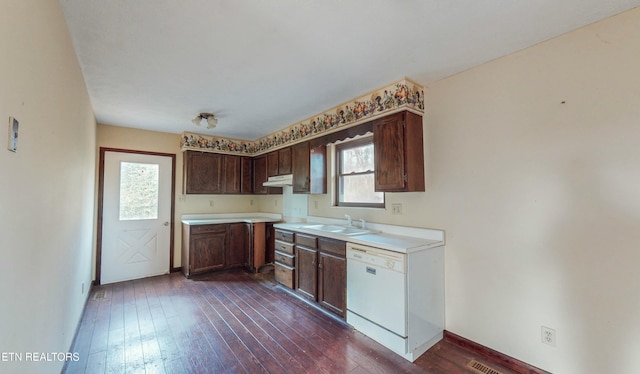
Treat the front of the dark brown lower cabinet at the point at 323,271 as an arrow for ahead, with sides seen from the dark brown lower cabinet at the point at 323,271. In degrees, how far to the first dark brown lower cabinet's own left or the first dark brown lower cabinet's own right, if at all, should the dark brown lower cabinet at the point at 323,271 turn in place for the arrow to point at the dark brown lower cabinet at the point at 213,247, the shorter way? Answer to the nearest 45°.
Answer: approximately 90° to the first dark brown lower cabinet's own right

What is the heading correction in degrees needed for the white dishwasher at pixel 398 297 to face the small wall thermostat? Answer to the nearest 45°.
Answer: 0° — it already faces it

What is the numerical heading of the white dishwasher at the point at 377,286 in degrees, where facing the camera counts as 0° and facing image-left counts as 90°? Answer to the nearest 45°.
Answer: approximately 45°

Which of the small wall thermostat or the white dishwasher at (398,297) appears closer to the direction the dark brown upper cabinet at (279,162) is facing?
the small wall thermostat

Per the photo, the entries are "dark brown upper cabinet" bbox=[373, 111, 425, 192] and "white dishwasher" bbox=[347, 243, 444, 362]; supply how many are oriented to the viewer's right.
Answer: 0

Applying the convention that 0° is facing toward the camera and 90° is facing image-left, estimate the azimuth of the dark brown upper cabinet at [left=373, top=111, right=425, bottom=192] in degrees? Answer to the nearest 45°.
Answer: approximately 45°

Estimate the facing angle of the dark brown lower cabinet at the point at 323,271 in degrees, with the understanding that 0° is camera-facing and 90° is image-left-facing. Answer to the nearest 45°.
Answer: approximately 45°

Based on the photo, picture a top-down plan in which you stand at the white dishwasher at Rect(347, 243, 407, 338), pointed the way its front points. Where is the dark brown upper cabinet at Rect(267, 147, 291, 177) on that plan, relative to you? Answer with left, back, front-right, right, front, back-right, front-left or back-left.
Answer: right
